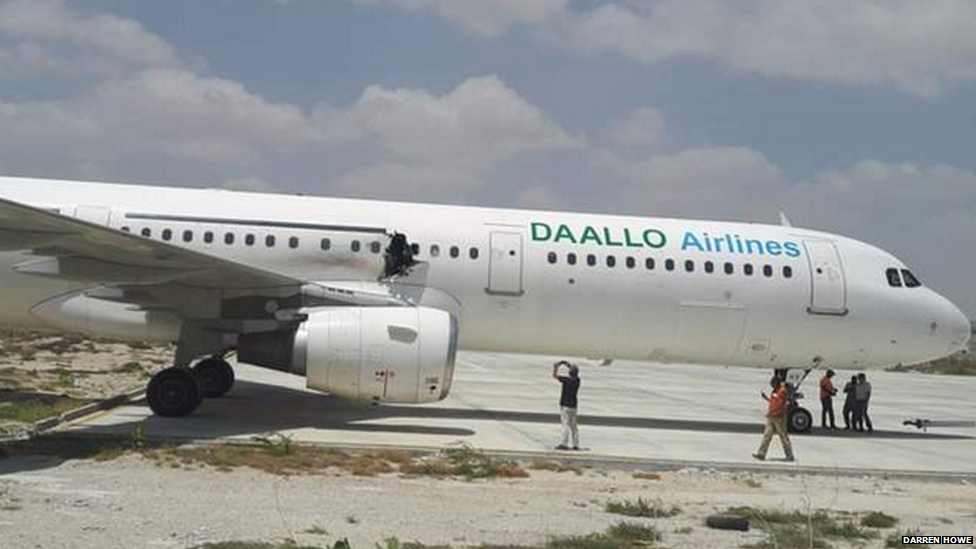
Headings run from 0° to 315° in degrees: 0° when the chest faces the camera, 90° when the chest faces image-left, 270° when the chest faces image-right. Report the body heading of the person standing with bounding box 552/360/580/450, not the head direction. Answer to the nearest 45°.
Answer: approximately 135°

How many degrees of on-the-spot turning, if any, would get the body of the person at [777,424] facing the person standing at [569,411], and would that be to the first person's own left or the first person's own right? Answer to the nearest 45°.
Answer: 0° — they already face them

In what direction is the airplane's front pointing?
to the viewer's right

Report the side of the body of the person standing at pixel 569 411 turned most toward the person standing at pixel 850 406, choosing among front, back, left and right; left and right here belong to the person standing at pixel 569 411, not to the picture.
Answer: right

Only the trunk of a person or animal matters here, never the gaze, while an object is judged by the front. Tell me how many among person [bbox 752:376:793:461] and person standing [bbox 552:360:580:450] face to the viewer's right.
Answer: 0

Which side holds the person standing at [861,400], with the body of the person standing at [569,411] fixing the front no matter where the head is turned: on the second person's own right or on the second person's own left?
on the second person's own right

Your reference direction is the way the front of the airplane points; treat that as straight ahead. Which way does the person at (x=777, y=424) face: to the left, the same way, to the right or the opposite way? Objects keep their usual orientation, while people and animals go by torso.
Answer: the opposite way

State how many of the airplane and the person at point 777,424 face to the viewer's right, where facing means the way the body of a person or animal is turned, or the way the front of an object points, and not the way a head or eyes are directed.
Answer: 1

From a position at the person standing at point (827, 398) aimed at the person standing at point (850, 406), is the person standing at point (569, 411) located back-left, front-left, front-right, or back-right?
back-right

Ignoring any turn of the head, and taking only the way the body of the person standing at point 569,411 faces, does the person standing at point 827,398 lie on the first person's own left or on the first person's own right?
on the first person's own right

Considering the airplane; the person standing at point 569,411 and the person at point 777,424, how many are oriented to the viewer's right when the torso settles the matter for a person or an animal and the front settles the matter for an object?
1

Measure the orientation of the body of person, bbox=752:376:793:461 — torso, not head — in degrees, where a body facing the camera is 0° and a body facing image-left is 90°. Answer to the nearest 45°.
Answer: approximately 90°
